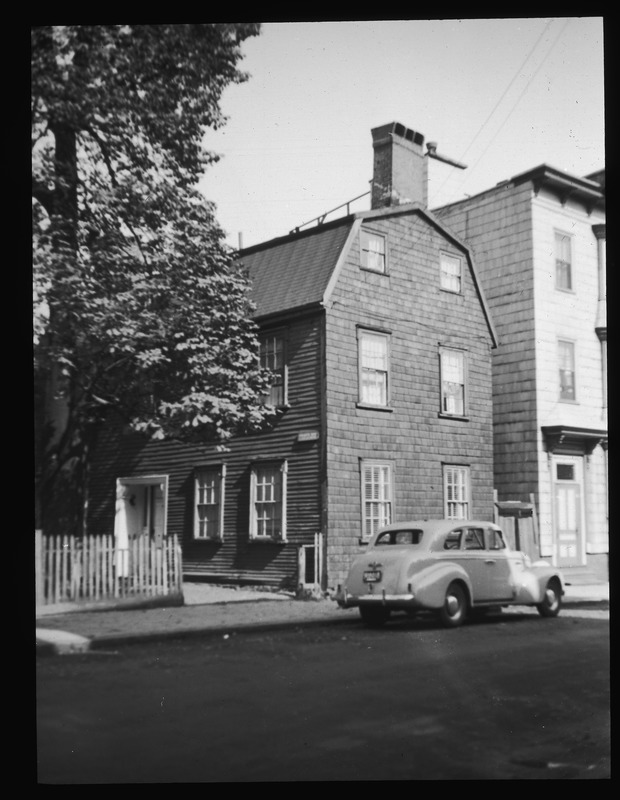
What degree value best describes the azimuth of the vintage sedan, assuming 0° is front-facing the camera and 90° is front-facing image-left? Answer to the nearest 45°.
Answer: approximately 225°

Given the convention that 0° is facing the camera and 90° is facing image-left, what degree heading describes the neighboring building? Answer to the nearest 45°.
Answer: approximately 315°

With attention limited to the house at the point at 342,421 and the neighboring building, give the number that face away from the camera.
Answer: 0

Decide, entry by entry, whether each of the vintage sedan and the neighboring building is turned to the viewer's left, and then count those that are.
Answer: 0

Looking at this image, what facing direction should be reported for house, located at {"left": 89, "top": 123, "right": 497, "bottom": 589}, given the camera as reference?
facing the viewer and to the left of the viewer

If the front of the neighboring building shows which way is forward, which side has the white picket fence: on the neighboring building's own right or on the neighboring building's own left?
on the neighboring building's own right

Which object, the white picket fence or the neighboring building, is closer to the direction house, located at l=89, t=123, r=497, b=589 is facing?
the white picket fence

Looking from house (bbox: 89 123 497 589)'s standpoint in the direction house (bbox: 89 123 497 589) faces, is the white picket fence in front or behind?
in front

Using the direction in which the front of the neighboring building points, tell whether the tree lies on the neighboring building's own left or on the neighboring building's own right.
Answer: on the neighboring building's own right
